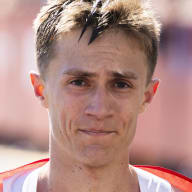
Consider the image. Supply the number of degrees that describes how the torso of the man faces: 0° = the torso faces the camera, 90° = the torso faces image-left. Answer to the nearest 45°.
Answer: approximately 0°
